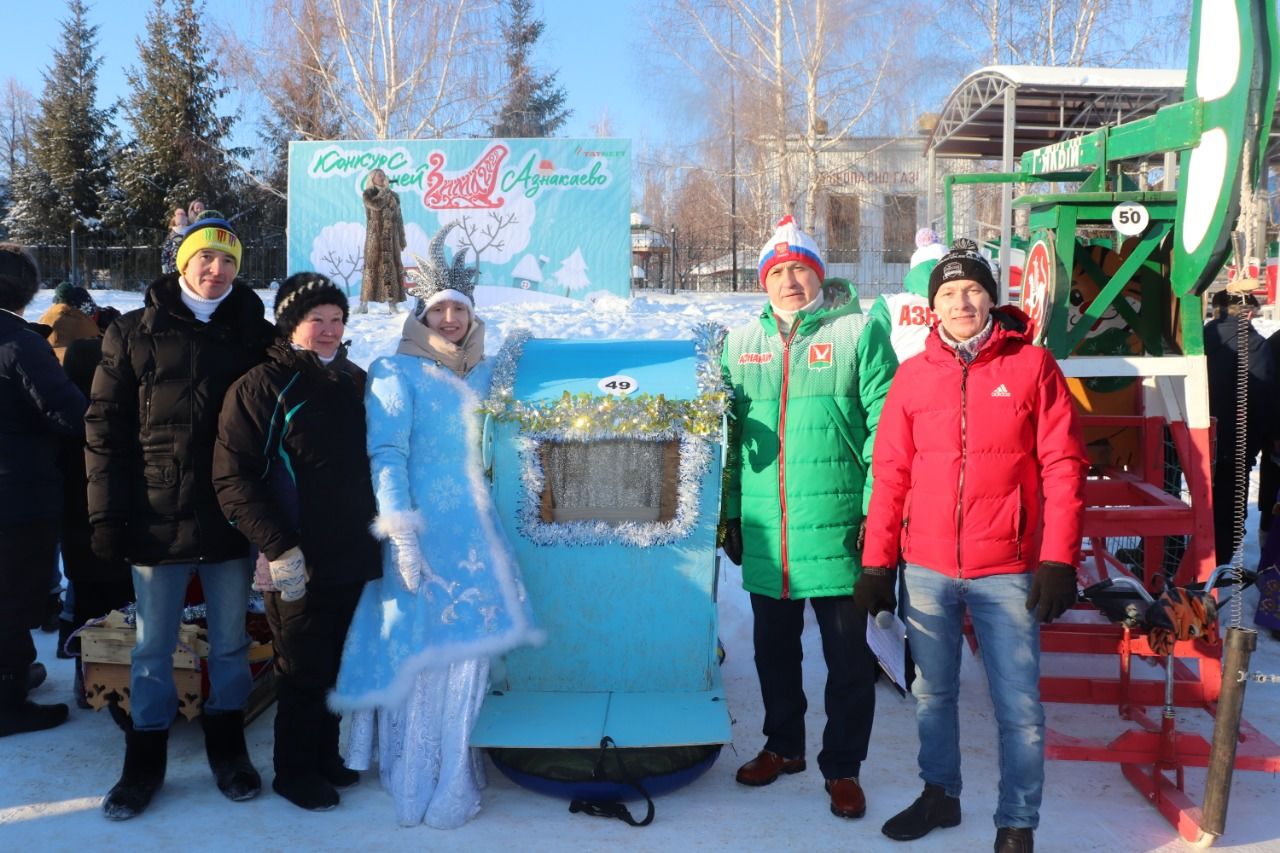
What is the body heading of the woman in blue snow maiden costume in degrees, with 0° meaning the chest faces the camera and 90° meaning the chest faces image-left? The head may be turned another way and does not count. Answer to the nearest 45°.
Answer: approximately 315°

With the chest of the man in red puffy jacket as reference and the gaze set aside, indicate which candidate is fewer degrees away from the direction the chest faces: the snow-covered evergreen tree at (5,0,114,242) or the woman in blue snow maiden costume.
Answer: the woman in blue snow maiden costume

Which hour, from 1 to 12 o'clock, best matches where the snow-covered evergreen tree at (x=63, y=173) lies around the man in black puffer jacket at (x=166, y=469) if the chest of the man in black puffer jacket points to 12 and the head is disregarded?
The snow-covered evergreen tree is roughly at 6 o'clock from the man in black puffer jacket.

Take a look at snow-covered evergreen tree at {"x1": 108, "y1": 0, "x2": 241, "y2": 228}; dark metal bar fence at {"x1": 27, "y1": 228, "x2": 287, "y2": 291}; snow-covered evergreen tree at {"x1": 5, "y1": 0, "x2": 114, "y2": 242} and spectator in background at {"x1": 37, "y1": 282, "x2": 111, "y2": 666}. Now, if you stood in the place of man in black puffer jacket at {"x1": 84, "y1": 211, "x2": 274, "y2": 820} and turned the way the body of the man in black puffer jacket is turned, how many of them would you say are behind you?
4

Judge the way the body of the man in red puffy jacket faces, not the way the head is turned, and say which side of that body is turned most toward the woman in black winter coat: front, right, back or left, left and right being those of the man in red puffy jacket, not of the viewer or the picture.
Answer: right

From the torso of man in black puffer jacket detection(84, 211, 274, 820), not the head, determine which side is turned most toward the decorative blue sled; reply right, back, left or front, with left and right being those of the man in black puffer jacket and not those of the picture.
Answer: left

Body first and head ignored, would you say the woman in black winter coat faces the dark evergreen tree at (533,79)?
no

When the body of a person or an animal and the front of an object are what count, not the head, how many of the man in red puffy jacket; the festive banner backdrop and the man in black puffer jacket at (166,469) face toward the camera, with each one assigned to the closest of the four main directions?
3

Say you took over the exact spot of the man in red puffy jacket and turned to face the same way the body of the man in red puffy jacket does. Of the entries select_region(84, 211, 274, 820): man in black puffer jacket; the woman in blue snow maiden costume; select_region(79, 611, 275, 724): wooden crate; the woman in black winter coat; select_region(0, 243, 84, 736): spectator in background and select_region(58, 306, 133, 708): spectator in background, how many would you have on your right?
6

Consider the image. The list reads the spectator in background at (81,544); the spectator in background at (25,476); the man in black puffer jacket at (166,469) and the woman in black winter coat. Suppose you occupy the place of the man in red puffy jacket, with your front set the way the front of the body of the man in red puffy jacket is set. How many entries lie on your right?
4

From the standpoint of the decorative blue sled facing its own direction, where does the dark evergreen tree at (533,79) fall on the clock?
The dark evergreen tree is roughly at 6 o'clock from the decorative blue sled.

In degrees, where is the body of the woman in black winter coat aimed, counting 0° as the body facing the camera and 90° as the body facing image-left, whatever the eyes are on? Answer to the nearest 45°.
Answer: approximately 315°

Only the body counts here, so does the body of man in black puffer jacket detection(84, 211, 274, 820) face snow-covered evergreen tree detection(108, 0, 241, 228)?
no

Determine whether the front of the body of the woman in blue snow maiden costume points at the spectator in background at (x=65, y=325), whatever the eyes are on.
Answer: no

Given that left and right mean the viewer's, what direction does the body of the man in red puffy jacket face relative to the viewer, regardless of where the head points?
facing the viewer

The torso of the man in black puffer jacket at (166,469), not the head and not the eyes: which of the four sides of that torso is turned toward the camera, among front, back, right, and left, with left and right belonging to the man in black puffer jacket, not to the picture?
front

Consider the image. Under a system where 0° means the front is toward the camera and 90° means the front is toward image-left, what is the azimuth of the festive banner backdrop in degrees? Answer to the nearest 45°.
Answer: approximately 0°

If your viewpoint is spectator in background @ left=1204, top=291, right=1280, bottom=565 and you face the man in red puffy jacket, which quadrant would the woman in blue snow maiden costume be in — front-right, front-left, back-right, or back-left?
front-right

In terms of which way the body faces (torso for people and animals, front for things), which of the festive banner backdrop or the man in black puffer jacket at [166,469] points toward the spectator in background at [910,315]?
the festive banner backdrop
